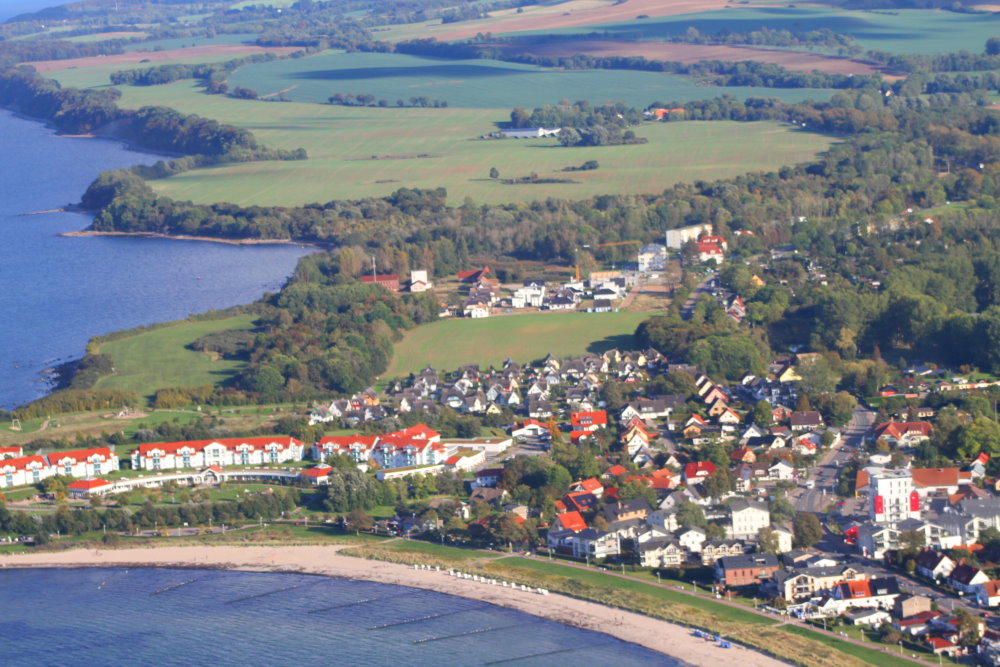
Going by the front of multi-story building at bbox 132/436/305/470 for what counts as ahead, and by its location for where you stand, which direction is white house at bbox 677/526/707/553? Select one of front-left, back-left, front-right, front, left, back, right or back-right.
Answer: front-left

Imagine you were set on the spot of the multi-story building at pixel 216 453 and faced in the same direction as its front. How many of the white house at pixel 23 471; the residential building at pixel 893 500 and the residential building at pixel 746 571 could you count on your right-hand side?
1

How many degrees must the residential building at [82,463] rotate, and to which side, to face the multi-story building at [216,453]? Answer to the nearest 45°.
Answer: approximately 90° to its left

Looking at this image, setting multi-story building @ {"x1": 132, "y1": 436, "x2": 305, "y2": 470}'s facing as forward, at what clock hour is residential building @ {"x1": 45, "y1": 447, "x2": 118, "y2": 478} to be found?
The residential building is roughly at 3 o'clock from the multi-story building.

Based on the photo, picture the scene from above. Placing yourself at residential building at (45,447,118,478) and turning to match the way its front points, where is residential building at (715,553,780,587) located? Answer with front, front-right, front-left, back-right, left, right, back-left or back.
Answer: front-left

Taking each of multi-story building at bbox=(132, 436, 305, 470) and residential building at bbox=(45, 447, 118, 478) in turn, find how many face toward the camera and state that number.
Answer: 2

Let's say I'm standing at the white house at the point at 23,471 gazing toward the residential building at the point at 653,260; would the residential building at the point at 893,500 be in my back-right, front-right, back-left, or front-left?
front-right

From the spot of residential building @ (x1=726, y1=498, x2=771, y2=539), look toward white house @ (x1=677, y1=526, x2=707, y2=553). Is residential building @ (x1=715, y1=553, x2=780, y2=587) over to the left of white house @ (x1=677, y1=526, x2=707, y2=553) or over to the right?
left

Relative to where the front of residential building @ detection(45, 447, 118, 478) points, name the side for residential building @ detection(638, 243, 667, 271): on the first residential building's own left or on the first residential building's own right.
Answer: on the first residential building's own left

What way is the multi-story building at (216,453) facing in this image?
toward the camera

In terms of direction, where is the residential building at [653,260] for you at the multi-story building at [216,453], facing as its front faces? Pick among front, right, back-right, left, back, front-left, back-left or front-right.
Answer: back-left

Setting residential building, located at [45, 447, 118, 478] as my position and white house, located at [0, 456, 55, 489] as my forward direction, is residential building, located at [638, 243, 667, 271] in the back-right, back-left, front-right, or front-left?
back-right

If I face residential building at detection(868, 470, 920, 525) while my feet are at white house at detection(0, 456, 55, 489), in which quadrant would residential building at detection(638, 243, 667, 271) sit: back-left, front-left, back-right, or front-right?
front-left

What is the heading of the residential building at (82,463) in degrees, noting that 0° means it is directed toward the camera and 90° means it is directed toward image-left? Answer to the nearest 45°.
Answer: approximately 0°
